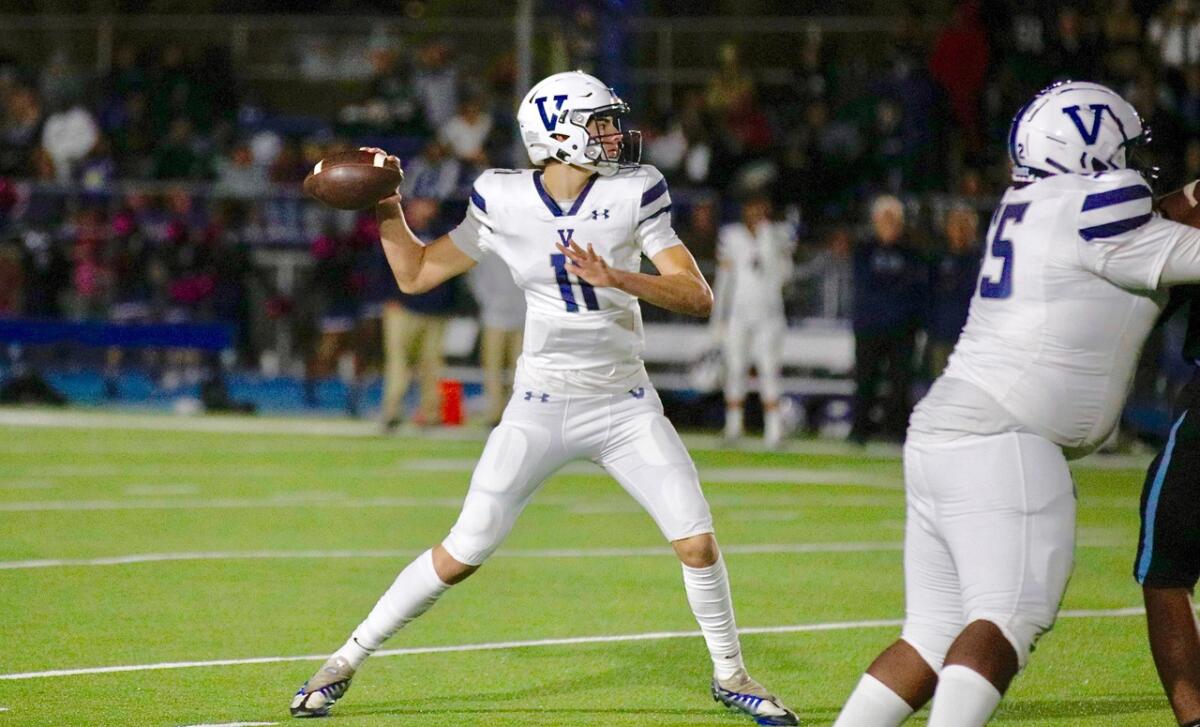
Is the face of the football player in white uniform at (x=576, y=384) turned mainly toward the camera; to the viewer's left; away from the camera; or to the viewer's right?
to the viewer's right

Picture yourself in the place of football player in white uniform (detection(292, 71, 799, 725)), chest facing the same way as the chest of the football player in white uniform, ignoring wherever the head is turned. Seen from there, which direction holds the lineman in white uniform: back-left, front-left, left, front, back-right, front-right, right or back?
front-left

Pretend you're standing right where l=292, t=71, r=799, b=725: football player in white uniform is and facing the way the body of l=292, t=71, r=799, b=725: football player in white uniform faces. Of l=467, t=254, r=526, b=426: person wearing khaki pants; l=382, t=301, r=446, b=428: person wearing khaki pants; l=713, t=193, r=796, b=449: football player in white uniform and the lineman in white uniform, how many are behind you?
3

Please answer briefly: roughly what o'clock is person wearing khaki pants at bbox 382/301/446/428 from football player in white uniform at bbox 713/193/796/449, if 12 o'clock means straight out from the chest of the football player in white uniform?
The person wearing khaki pants is roughly at 3 o'clock from the football player in white uniform.

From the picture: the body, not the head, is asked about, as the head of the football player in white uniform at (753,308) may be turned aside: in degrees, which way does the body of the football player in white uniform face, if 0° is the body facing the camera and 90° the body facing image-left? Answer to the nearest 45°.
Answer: approximately 0°

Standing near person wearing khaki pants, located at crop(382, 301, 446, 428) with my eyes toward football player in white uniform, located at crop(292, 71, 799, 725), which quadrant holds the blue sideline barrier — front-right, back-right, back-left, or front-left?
back-right

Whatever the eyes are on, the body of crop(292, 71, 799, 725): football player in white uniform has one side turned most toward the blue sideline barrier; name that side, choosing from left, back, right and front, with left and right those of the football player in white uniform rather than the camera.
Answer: back

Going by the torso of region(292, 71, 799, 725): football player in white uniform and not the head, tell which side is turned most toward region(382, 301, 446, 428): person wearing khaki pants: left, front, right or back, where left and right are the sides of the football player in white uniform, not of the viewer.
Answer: back

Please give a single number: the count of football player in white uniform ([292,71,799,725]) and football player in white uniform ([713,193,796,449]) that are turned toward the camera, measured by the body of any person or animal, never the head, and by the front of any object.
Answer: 2

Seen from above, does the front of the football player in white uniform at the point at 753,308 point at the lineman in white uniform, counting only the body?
yes
